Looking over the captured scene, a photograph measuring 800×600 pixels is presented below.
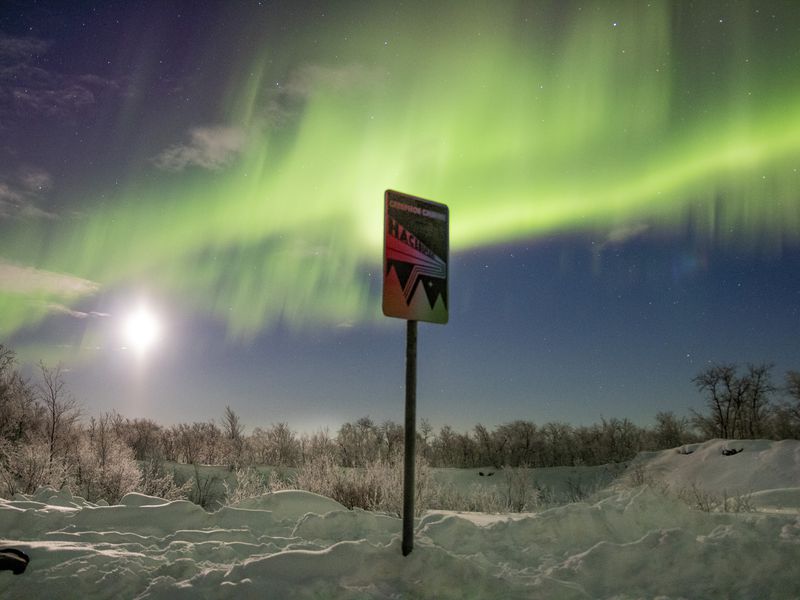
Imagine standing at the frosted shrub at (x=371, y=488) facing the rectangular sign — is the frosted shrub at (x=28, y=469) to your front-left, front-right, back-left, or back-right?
back-right

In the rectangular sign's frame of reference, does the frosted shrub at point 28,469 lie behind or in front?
behind

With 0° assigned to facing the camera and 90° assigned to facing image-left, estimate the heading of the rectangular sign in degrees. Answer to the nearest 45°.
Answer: approximately 315°

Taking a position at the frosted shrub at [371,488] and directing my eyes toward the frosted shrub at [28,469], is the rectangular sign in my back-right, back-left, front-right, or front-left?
back-left

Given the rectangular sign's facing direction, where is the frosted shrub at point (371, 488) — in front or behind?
behind
